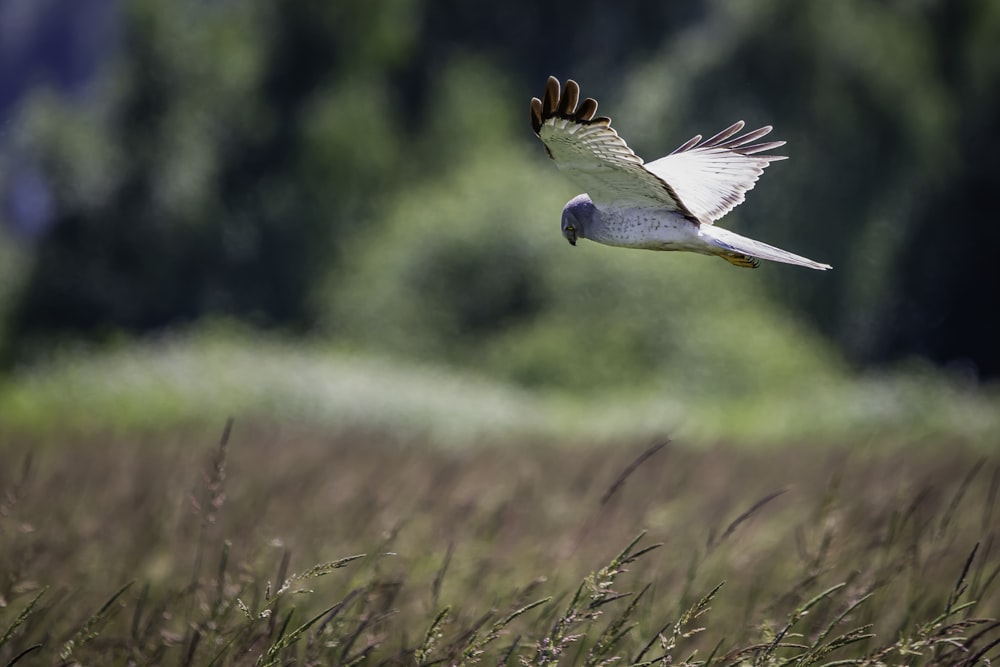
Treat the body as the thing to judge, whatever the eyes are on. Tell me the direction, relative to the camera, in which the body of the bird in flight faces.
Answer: to the viewer's left
